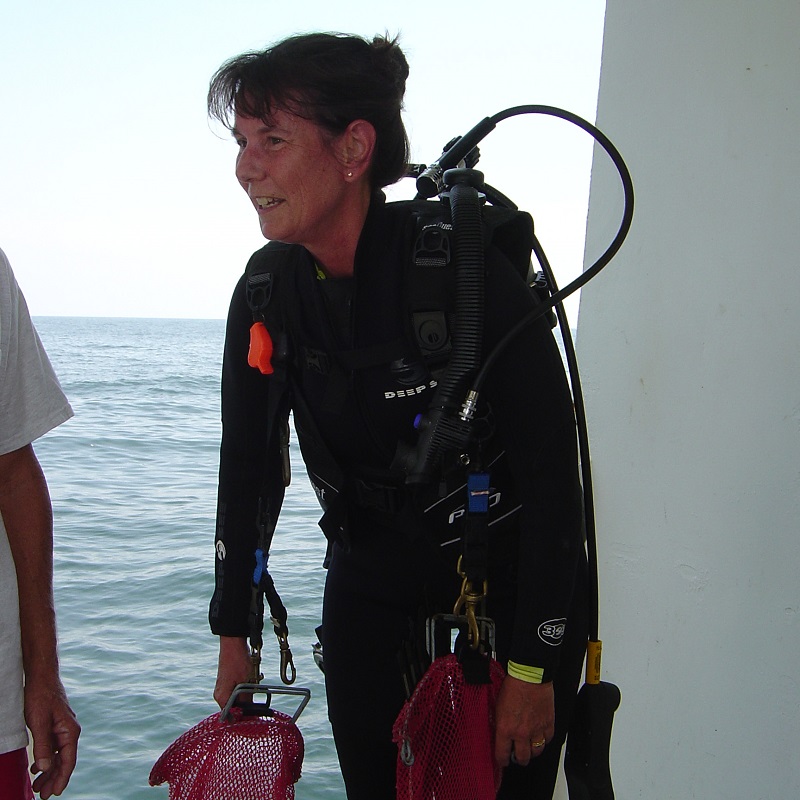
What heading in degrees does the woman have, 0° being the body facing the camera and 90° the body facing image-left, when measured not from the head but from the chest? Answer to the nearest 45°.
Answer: approximately 45°

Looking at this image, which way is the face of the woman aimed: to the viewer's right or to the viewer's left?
to the viewer's left
